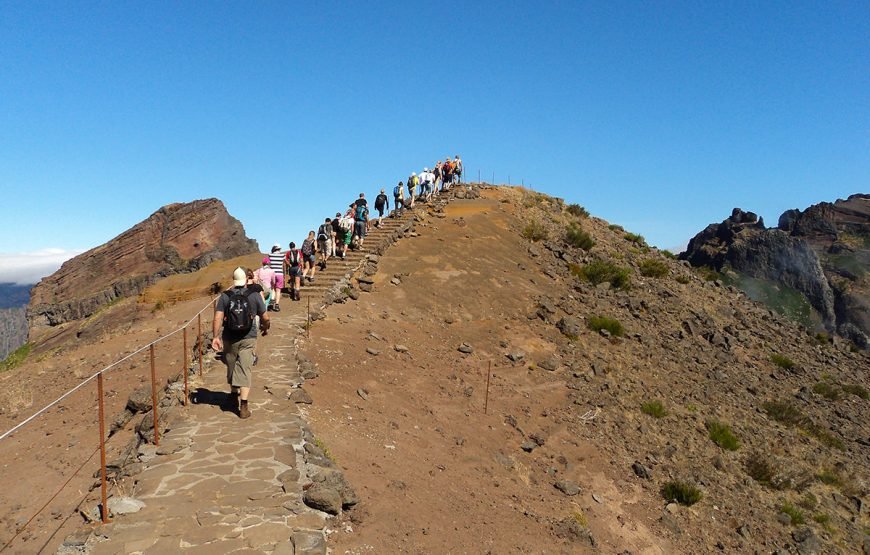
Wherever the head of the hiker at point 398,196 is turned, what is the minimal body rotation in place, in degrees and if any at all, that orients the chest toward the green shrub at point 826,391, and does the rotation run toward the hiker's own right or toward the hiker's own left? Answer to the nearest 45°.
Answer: approximately 90° to the hiker's own right

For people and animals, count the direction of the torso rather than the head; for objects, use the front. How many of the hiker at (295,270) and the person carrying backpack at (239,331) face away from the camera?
2

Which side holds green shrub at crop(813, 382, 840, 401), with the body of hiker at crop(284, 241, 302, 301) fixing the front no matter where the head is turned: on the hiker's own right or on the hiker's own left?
on the hiker's own right

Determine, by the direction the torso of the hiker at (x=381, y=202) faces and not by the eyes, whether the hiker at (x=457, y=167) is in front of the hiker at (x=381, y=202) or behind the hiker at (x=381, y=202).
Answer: in front

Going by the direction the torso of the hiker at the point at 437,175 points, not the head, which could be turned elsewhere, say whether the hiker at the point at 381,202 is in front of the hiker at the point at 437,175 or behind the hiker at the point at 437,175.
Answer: behind

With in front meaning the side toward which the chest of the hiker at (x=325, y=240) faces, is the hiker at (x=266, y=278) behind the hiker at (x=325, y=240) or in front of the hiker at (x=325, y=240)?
behind

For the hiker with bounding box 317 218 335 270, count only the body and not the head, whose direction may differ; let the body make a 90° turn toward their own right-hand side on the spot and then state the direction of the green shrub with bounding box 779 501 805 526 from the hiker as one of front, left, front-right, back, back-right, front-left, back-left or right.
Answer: front

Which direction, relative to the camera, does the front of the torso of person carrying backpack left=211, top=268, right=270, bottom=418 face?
away from the camera

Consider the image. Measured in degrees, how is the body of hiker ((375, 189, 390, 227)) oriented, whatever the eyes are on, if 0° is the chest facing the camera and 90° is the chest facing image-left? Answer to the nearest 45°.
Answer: approximately 225°

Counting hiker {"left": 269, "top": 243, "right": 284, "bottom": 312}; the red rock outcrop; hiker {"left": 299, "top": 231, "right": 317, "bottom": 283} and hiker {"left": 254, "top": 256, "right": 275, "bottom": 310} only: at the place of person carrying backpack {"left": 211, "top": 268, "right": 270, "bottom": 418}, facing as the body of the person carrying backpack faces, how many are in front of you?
4

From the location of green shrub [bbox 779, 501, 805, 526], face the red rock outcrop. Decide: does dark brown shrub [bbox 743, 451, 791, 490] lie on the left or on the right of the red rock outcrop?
right

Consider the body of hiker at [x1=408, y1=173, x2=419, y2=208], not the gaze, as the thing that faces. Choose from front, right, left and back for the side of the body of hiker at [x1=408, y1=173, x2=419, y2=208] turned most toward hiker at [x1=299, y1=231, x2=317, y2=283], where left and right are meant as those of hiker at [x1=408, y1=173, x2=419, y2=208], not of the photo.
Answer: back

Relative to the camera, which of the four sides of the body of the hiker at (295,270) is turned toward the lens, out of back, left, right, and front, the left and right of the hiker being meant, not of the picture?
back
